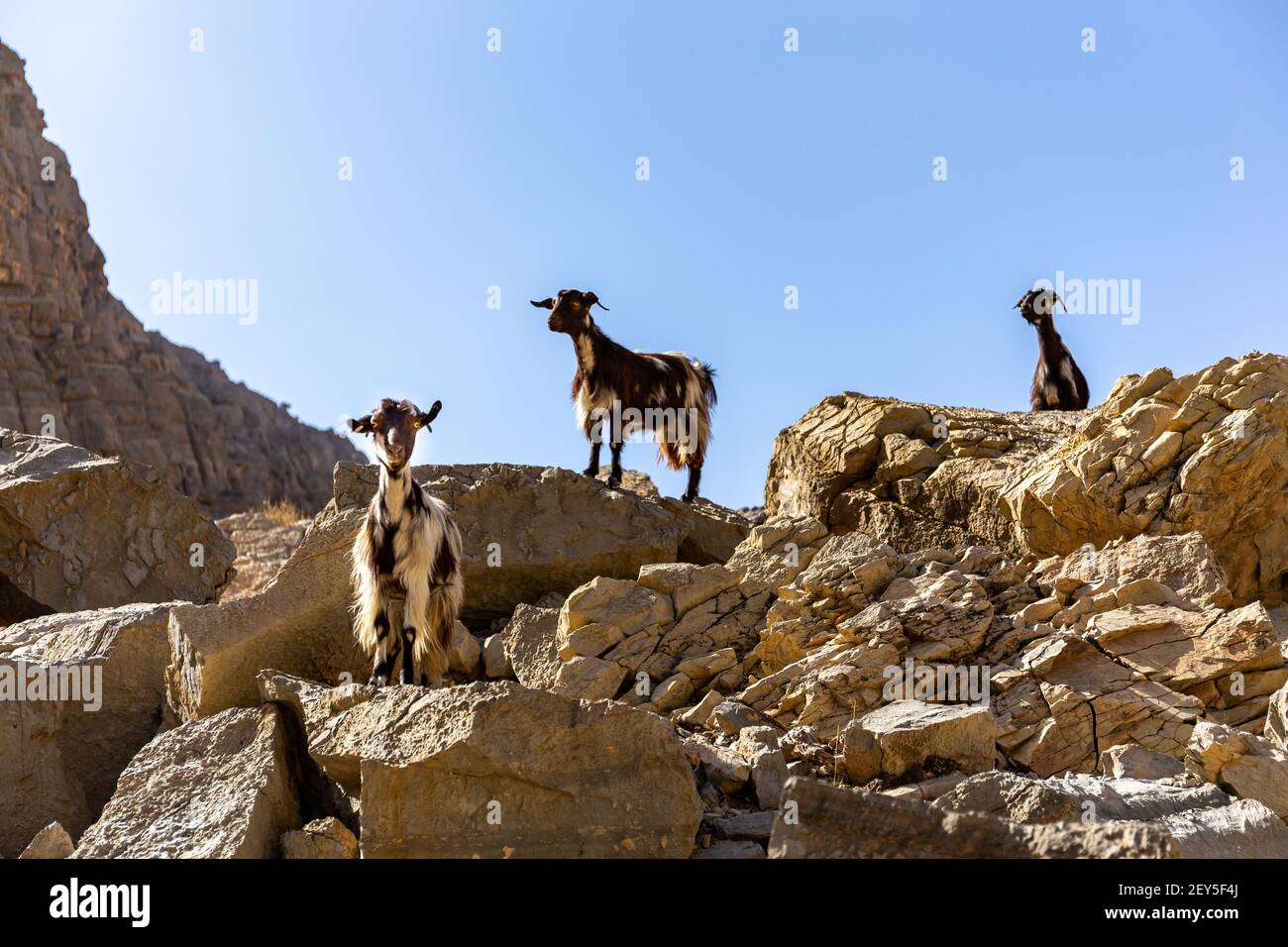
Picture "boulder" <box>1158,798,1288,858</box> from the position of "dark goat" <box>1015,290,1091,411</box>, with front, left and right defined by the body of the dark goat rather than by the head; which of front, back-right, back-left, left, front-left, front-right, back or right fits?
front-left

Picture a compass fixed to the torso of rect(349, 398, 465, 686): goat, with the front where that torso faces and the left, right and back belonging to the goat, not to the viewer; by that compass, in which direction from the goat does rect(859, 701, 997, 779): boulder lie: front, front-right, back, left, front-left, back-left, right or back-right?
front-left

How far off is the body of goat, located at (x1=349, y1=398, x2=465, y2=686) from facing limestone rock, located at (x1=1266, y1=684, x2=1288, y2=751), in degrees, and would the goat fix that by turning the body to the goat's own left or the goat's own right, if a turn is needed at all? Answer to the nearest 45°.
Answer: approximately 45° to the goat's own left

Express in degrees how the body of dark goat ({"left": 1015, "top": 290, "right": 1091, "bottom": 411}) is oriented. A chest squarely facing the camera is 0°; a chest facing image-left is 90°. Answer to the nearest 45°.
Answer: approximately 45°

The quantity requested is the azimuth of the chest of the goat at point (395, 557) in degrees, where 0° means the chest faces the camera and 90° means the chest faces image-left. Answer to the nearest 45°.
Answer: approximately 0°

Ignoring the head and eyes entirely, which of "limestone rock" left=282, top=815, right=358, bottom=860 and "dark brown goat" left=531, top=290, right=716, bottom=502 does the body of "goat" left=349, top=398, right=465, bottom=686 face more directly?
the limestone rock

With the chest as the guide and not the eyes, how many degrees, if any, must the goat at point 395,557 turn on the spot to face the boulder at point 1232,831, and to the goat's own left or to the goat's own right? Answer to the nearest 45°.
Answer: approximately 45° to the goat's own left
